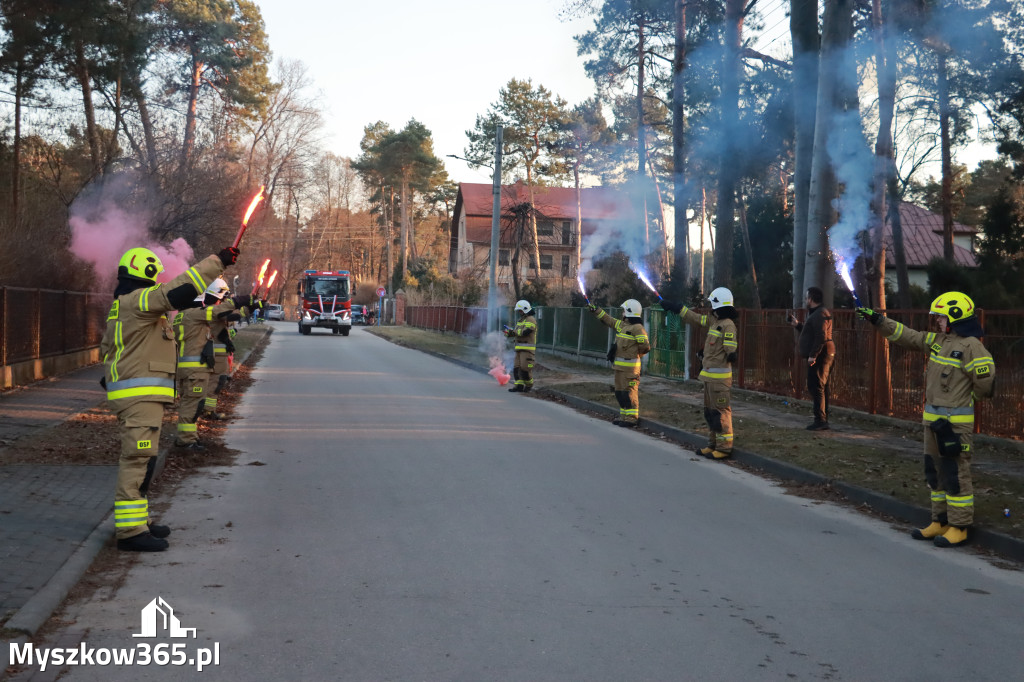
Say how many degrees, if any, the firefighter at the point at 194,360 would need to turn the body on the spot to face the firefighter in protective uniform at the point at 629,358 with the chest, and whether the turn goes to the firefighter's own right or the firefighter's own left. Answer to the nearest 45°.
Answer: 0° — they already face them

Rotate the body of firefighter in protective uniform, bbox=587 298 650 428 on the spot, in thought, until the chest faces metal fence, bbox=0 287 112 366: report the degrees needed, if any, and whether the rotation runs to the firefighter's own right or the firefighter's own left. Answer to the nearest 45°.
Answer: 0° — they already face it

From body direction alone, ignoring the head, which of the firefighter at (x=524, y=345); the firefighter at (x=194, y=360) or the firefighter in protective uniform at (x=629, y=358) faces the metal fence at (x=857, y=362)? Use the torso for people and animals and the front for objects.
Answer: the firefighter at (x=194, y=360)

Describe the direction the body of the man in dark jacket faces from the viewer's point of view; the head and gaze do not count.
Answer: to the viewer's left

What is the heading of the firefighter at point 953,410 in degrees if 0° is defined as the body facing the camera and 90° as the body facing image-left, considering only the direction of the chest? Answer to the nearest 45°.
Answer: approximately 45°

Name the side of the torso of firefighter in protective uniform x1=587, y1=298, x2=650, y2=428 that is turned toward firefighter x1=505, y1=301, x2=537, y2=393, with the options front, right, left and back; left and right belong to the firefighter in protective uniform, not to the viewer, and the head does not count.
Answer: right

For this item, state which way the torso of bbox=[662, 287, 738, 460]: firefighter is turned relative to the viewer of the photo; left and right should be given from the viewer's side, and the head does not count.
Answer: facing to the left of the viewer

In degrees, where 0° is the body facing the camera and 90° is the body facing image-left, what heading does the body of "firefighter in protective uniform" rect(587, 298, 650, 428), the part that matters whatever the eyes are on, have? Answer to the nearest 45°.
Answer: approximately 90°

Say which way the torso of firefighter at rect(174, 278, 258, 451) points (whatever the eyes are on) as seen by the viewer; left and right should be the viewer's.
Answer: facing to the right of the viewer

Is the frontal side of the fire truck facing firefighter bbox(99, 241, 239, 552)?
yes

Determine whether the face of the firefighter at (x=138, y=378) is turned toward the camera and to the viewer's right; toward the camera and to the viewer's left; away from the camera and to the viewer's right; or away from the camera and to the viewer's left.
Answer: away from the camera and to the viewer's right
